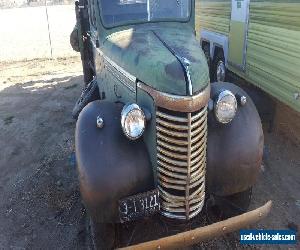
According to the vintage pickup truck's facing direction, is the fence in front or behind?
behind

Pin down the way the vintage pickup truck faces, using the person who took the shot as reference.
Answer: facing the viewer and to the right of the viewer
